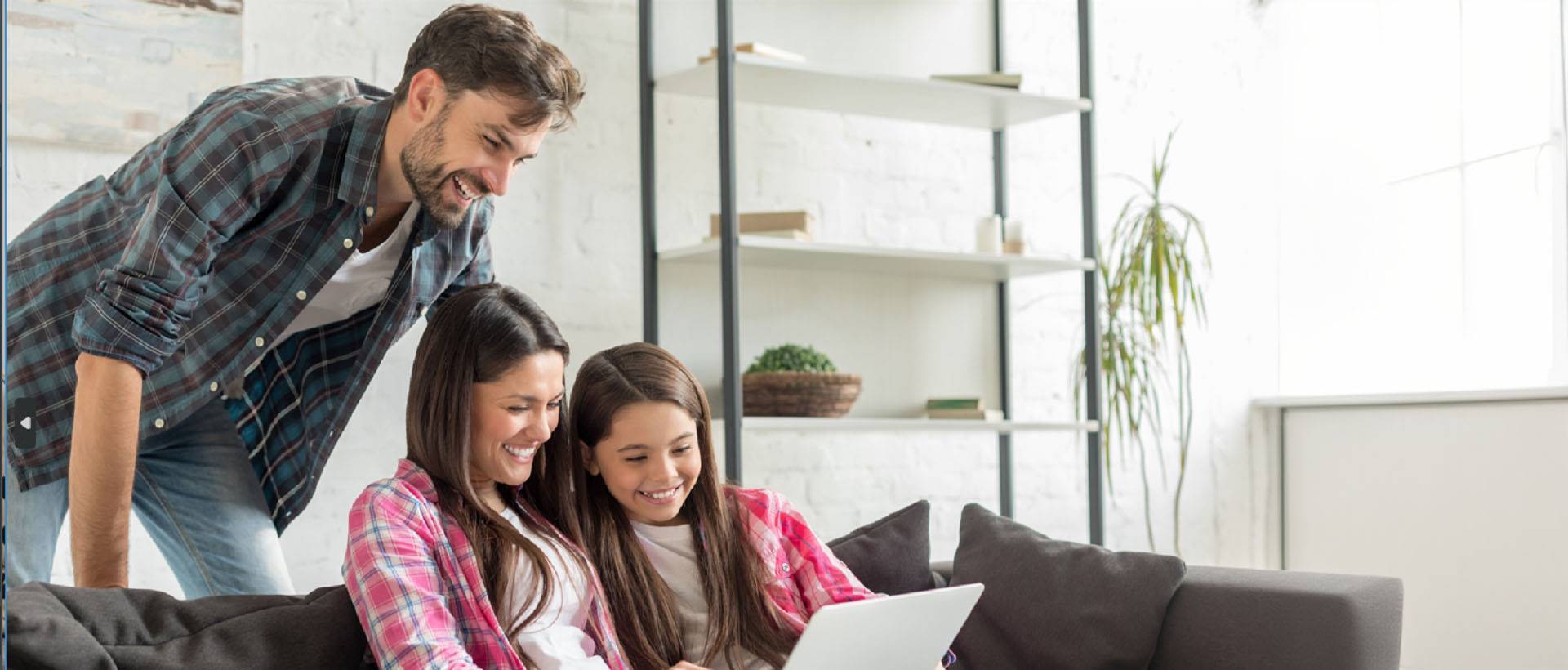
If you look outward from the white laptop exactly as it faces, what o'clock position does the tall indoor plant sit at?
The tall indoor plant is roughly at 2 o'clock from the white laptop.

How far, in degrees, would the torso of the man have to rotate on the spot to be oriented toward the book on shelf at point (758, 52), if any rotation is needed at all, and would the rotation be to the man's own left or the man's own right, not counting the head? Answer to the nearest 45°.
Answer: approximately 90° to the man's own left

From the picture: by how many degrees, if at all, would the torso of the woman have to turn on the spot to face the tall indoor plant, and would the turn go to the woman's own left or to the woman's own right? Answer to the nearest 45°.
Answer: approximately 90° to the woman's own left

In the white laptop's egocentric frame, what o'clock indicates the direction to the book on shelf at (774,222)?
The book on shelf is roughly at 1 o'clock from the white laptop.

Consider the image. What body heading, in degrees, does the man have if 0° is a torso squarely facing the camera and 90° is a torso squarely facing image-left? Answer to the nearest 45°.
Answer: approximately 315°

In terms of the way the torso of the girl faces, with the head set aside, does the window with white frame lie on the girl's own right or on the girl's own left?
on the girl's own left

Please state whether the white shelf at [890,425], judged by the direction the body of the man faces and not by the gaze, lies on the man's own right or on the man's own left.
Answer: on the man's own left

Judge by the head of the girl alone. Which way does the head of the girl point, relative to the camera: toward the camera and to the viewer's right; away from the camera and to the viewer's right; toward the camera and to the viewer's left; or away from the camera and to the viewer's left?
toward the camera and to the viewer's right

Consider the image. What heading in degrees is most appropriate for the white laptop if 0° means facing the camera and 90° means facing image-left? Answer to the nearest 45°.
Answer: approximately 135°

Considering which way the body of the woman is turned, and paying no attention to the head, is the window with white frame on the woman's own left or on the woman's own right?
on the woman's own left

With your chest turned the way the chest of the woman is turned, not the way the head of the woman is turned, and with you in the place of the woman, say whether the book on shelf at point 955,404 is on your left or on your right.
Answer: on your left

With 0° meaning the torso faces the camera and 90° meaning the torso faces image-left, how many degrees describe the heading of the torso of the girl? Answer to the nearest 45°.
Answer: approximately 0°
